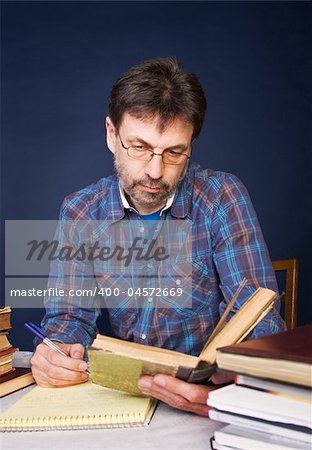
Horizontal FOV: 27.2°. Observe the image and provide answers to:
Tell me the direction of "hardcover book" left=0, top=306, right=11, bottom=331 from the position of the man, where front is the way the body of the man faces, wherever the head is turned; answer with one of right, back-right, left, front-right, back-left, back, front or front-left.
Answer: front-right

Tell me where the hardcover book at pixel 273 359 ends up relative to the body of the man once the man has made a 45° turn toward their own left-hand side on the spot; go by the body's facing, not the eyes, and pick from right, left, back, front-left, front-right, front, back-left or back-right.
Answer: front-right

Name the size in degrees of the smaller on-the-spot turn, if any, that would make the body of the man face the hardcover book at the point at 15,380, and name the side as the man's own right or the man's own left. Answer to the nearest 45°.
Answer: approximately 45° to the man's own right

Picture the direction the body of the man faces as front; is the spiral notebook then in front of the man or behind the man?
in front

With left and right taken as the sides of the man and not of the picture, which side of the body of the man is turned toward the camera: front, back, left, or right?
front

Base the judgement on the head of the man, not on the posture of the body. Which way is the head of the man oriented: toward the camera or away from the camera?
toward the camera
